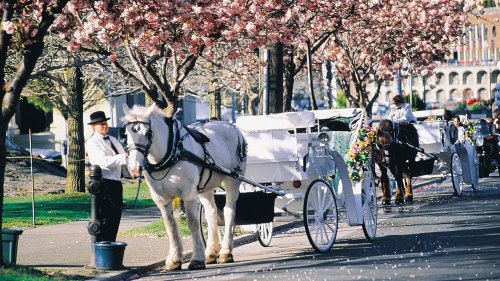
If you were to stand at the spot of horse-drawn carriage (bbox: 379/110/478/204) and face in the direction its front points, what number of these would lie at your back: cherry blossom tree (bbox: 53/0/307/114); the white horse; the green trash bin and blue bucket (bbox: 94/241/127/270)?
0

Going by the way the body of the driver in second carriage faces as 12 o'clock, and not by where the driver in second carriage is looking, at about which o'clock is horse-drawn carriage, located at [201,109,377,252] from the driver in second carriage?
The horse-drawn carriage is roughly at 11 o'clock from the driver in second carriage.

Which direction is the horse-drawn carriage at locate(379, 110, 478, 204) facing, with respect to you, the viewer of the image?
facing the viewer and to the left of the viewer

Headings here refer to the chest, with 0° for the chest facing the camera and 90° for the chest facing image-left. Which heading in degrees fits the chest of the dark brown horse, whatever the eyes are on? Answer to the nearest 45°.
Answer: approximately 45°

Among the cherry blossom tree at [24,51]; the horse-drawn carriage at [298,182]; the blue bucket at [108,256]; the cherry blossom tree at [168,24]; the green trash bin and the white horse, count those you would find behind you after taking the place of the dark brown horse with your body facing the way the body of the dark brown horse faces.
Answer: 0

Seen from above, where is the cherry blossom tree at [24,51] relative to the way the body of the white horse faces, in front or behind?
in front

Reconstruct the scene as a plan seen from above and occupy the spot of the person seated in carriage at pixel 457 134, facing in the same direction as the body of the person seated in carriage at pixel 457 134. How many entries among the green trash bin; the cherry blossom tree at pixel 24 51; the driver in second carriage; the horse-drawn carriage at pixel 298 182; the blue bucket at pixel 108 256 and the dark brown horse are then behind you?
0

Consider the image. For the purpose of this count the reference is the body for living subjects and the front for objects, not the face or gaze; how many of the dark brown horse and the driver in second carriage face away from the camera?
0

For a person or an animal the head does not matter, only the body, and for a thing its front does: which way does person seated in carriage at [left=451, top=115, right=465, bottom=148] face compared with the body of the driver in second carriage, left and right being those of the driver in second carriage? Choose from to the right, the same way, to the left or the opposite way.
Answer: the same way

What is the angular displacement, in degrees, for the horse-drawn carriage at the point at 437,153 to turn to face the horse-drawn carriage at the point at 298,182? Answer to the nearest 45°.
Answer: approximately 45° to its left

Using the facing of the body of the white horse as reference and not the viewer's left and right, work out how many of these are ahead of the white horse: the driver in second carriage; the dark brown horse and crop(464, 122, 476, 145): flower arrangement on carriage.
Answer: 0

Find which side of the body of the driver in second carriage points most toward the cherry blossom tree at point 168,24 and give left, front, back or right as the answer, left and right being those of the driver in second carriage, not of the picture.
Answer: front

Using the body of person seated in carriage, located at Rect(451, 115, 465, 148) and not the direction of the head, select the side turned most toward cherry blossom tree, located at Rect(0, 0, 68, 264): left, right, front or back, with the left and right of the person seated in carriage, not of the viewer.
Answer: front

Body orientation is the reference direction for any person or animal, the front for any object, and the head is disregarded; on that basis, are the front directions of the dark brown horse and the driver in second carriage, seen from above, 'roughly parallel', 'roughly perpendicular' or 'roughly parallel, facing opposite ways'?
roughly parallel

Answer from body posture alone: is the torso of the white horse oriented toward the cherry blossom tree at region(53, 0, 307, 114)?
no
